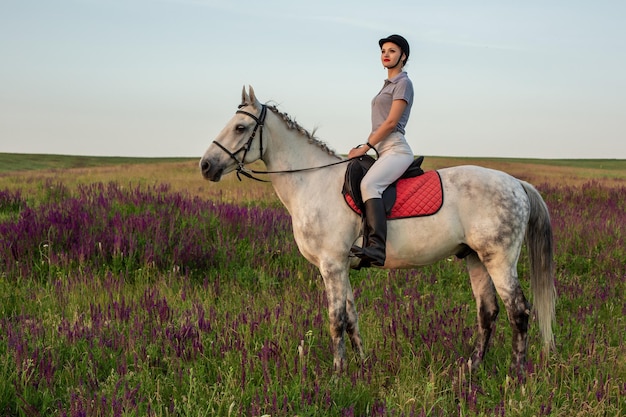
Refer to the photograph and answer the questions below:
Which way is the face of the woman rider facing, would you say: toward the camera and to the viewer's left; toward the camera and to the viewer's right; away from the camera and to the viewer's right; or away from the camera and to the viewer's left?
toward the camera and to the viewer's left

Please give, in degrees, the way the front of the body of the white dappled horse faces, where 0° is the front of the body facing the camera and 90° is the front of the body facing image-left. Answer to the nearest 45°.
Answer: approximately 90°
